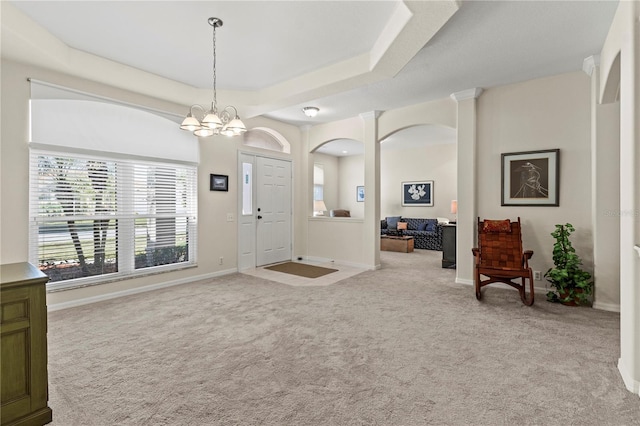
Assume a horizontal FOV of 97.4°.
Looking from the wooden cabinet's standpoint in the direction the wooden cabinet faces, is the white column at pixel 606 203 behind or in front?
in front

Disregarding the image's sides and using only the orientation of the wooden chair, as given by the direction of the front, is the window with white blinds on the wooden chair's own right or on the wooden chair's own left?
on the wooden chair's own right

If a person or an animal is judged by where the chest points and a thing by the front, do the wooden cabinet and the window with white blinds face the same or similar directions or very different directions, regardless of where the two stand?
same or similar directions

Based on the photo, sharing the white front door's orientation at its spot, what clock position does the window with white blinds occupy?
The window with white blinds is roughly at 3 o'clock from the white front door.

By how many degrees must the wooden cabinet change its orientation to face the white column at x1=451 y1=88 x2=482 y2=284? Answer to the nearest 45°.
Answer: approximately 45° to its left

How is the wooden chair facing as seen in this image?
toward the camera

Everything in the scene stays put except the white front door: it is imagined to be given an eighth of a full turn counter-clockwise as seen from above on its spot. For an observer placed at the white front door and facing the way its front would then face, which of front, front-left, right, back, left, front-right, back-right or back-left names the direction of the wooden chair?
front-right

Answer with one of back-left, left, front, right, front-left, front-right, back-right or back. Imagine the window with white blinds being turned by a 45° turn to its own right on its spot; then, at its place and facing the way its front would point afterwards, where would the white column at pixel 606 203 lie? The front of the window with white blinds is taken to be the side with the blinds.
front-left

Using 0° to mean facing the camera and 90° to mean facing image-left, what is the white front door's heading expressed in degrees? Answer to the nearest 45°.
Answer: approximately 315°

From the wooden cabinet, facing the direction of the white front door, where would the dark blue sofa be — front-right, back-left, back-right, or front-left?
front-right

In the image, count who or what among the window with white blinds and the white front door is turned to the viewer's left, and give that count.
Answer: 0

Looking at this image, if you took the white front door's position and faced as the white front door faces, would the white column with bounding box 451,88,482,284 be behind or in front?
in front

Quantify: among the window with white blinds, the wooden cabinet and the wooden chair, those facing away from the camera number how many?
0

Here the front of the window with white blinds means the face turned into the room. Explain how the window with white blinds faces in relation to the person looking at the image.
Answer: facing the viewer and to the right of the viewer

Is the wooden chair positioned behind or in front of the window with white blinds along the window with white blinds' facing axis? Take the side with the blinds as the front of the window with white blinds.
in front

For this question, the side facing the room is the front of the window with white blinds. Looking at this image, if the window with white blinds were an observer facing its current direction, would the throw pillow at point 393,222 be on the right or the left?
on its left
